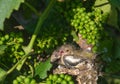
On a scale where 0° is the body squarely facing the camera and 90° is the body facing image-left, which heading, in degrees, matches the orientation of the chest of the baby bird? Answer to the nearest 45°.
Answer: approximately 90°
